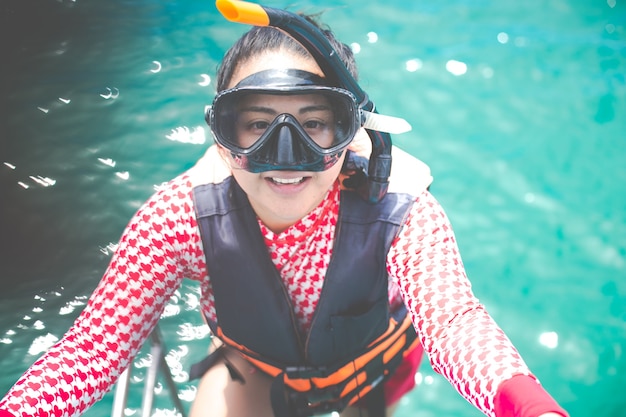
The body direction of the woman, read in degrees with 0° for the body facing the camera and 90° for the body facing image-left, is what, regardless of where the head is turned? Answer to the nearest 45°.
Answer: approximately 0°
